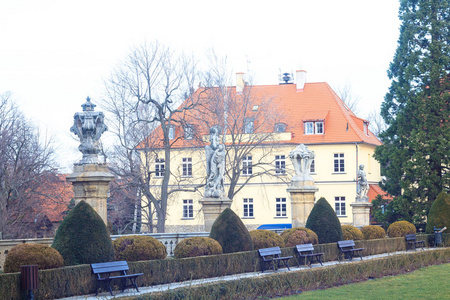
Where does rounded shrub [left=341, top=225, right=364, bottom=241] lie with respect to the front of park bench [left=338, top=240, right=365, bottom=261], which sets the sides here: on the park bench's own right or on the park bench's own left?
on the park bench's own left

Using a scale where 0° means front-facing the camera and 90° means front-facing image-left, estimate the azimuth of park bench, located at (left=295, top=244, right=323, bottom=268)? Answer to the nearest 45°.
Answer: approximately 315°

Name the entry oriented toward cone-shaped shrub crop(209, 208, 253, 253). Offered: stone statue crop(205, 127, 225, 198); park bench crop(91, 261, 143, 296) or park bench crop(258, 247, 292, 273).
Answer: the stone statue

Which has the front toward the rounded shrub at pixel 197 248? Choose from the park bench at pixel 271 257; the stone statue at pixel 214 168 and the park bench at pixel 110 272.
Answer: the stone statue

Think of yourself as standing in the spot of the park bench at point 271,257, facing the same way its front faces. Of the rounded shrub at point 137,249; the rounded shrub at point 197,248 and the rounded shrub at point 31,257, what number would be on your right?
3

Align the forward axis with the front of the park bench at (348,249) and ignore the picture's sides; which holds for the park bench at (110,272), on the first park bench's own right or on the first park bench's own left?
on the first park bench's own right

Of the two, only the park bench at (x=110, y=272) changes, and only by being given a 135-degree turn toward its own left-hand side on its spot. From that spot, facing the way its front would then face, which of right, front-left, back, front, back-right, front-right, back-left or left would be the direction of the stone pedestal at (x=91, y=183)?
front

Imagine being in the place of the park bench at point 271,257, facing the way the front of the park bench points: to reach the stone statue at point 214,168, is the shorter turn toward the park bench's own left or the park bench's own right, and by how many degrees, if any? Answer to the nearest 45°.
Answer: approximately 180°
